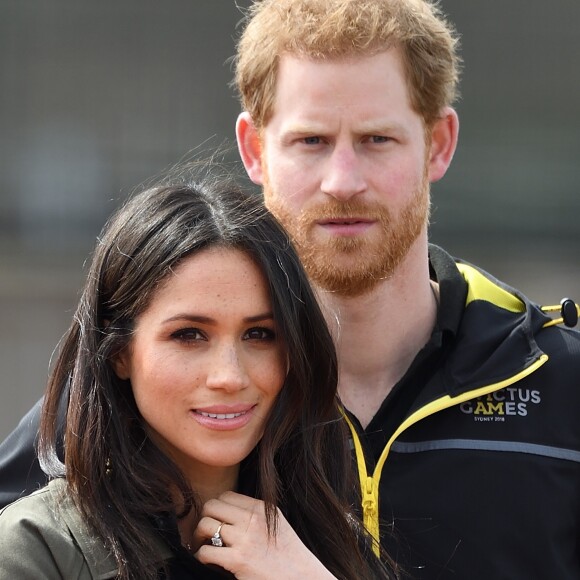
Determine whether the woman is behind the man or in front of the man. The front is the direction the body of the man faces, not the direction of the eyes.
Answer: in front

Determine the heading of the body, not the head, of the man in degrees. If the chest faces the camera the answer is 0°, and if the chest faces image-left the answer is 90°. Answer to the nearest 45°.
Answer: approximately 0°
